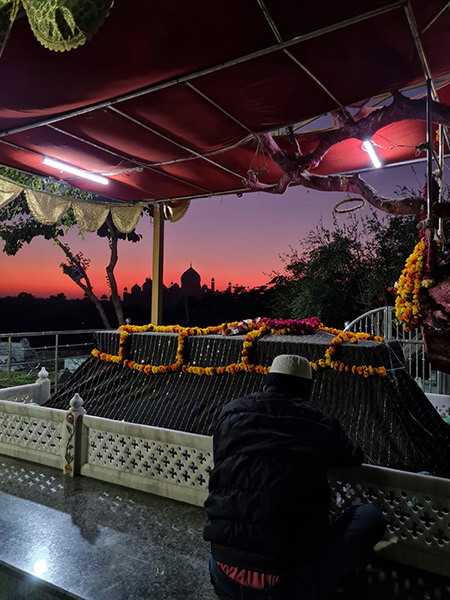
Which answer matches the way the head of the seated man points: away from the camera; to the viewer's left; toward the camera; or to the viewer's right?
away from the camera

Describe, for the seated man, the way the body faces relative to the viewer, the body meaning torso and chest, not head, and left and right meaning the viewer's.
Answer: facing away from the viewer and to the right of the viewer

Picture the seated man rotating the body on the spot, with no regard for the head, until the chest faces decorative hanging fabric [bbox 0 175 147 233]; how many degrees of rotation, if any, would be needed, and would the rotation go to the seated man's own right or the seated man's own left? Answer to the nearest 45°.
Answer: approximately 90° to the seated man's own left

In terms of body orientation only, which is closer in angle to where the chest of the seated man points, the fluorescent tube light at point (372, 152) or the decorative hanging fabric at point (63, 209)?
the fluorescent tube light

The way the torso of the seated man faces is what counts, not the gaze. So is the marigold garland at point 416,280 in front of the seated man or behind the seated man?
in front

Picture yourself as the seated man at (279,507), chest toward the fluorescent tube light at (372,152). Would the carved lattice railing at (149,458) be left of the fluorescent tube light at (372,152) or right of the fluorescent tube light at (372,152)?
left

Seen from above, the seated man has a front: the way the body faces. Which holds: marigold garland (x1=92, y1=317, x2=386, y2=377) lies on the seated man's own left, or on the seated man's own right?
on the seated man's own left

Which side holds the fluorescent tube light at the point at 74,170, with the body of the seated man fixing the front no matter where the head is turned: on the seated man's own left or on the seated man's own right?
on the seated man's own left
